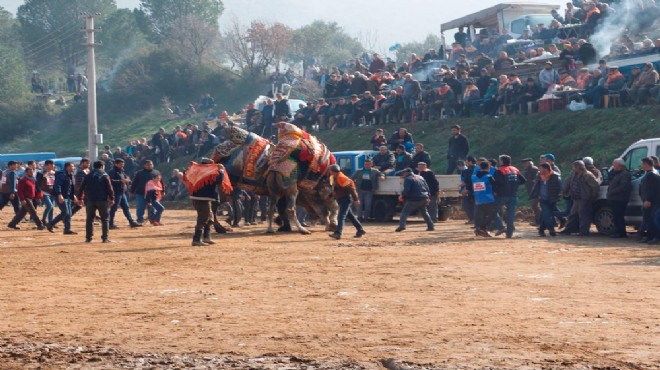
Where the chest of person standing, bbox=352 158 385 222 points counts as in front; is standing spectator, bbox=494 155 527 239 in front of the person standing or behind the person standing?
in front

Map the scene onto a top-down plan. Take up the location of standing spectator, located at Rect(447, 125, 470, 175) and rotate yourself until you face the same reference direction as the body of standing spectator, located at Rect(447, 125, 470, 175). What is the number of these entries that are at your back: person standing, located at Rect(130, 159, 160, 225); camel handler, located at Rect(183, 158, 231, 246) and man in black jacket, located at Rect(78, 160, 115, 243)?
0

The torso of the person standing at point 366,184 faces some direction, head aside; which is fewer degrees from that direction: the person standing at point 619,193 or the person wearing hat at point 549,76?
the person standing

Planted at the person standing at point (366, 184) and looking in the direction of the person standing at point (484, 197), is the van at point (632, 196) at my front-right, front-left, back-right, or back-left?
front-left

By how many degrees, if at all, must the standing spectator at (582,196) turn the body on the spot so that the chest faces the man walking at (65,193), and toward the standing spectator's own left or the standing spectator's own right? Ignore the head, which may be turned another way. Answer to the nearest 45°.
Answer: approximately 45° to the standing spectator's own right

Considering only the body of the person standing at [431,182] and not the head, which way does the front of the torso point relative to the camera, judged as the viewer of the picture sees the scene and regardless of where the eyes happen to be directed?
to the viewer's left

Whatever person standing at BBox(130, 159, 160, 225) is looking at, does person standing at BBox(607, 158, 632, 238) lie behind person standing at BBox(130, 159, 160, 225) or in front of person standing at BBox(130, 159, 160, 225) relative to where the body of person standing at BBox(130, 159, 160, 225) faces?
in front

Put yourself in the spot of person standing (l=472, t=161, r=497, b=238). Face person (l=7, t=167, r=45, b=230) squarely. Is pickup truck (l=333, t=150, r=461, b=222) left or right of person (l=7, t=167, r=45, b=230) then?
right

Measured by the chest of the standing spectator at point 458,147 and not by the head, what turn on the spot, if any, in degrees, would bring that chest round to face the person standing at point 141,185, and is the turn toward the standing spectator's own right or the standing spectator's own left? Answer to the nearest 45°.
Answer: approximately 45° to the standing spectator's own right

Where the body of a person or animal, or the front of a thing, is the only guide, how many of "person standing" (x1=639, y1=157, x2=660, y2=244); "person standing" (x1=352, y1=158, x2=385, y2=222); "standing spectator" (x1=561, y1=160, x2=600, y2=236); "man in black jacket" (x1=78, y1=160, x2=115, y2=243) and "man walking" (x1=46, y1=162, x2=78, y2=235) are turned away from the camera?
1

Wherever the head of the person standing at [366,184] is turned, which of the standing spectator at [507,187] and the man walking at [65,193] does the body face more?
the standing spectator
